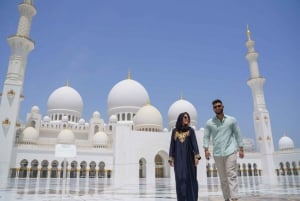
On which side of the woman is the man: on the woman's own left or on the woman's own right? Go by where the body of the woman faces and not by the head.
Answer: on the woman's own left

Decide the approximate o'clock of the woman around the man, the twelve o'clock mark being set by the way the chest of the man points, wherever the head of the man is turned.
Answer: The woman is roughly at 2 o'clock from the man.

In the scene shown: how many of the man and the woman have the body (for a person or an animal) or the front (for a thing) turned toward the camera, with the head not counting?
2

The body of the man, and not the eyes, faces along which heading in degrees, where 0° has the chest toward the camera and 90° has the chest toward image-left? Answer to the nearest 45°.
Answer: approximately 0°

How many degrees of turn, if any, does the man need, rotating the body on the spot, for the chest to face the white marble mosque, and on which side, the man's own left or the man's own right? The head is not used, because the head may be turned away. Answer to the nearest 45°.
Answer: approximately 135° to the man's own right

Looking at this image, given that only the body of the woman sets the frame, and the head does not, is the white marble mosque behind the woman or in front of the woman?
behind

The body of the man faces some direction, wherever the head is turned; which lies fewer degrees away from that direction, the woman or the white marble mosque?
the woman
